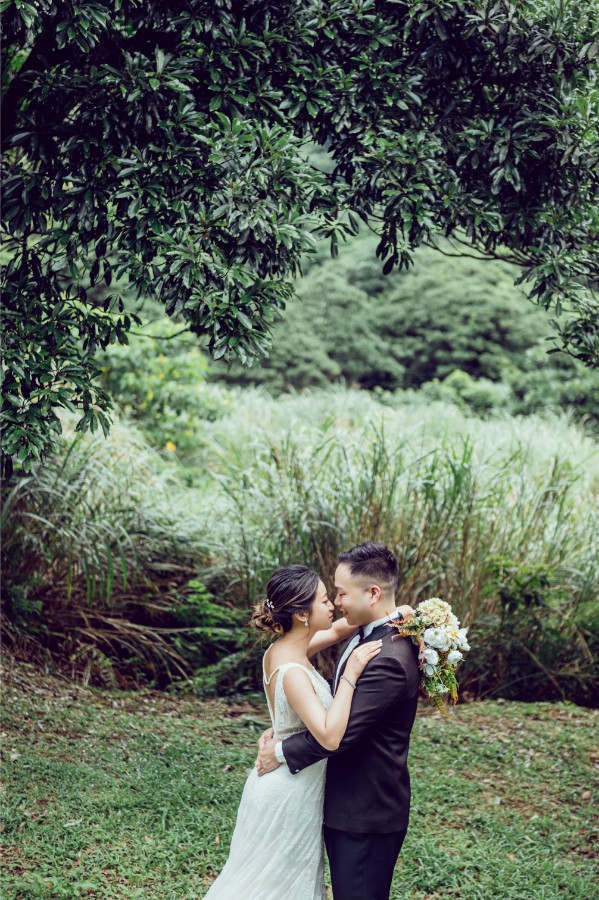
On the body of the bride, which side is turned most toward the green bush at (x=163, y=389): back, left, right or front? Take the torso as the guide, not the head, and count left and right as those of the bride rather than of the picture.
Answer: left

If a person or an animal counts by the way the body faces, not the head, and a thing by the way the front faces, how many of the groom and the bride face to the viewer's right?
1

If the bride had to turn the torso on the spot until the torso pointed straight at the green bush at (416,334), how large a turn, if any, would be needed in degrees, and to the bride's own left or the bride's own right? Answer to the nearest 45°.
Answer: approximately 90° to the bride's own left

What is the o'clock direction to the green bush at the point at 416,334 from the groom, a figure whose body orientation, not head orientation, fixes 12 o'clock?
The green bush is roughly at 3 o'clock from the groom.

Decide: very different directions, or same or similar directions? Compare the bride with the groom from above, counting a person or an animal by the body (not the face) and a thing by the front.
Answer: very different directions

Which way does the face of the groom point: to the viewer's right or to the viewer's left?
to the viewer's left

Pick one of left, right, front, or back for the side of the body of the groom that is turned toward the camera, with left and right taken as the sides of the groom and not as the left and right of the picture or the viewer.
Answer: left

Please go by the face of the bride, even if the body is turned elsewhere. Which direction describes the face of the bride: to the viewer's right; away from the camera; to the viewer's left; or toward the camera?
to the viewer's right

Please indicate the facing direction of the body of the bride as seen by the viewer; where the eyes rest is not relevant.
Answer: to the viewer's right

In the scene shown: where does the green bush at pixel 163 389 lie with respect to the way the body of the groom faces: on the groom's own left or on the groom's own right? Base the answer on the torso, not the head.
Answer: on the groom's own right
